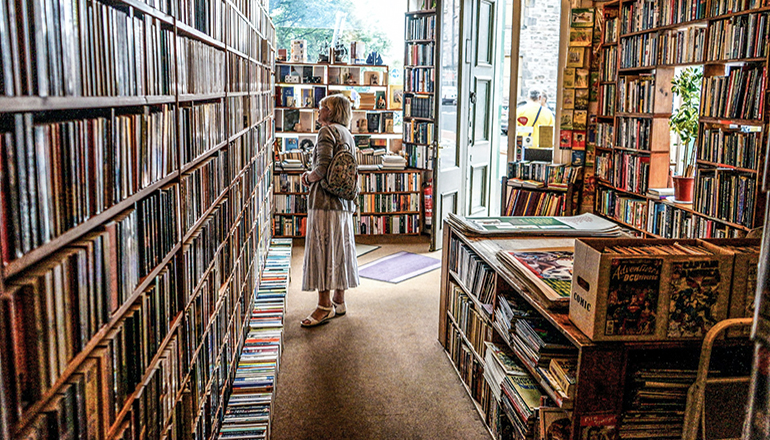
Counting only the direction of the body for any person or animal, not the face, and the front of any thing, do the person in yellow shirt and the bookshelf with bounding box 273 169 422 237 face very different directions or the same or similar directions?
very different directions

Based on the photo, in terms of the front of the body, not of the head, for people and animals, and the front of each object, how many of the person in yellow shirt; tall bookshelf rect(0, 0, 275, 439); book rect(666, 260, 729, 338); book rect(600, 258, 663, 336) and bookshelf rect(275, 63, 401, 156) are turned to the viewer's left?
0

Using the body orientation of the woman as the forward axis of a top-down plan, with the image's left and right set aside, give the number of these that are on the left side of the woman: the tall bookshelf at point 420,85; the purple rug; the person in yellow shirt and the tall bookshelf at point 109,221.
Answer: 1

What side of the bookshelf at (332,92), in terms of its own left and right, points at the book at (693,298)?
front

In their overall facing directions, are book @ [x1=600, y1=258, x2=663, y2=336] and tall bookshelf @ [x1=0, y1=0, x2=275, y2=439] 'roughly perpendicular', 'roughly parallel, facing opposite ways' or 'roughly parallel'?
roughly perpendicular

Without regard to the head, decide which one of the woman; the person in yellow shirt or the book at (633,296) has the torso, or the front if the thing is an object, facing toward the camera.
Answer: the book

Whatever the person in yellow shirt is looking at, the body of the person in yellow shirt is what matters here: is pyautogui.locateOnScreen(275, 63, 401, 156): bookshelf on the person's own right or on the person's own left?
on the person's own left

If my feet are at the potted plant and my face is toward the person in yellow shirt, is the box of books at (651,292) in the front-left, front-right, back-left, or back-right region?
back-left

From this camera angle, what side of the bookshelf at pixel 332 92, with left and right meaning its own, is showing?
front

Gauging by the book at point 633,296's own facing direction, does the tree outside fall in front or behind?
behind

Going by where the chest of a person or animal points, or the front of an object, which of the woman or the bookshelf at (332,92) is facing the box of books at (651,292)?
the bookshelf

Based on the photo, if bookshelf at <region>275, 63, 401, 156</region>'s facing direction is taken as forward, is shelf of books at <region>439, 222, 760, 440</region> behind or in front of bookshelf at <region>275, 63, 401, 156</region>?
in front

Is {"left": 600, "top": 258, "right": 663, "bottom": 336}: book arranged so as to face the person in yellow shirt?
no
